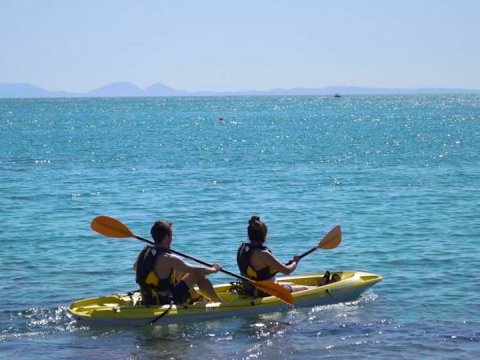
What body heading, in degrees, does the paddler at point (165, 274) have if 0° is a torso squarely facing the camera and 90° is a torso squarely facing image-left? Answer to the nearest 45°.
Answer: approximately 225°

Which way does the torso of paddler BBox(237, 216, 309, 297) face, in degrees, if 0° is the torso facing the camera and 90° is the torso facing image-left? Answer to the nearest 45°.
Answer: approximately 225°

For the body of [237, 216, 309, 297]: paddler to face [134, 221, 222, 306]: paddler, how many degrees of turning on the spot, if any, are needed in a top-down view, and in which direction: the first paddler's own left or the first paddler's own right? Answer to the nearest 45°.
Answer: approximately 180°
